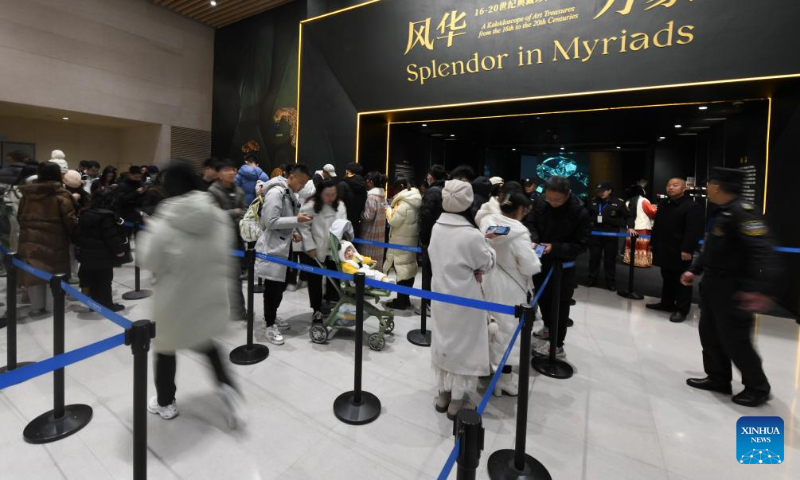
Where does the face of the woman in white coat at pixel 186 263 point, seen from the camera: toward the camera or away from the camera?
away from the camera

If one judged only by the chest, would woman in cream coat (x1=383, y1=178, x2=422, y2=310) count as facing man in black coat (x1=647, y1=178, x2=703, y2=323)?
no

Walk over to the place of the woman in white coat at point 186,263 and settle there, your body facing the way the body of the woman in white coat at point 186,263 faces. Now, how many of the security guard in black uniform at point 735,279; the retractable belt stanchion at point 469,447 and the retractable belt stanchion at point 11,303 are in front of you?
1

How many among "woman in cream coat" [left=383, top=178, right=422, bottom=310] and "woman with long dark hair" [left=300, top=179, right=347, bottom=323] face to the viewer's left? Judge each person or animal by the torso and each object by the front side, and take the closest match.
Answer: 1

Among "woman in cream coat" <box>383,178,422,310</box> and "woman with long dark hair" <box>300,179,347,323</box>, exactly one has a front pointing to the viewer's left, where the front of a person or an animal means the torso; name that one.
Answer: the woman in cream coat

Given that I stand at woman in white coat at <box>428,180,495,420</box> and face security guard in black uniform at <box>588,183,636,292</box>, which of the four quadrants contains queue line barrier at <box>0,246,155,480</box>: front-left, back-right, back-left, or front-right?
back-left

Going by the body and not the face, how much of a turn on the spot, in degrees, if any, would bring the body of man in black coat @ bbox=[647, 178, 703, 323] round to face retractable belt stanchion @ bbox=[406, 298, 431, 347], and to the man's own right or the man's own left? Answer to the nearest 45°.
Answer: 0° — they already face it

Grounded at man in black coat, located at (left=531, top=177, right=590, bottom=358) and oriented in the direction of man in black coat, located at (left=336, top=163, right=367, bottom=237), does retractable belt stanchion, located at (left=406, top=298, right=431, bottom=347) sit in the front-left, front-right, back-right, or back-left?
front-left

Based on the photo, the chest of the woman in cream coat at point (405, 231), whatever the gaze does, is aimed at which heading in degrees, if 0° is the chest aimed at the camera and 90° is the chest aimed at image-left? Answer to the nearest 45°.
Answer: approximately 90°

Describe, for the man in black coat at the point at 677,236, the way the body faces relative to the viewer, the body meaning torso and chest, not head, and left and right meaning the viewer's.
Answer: facing the viewer and to the left of the viewer
